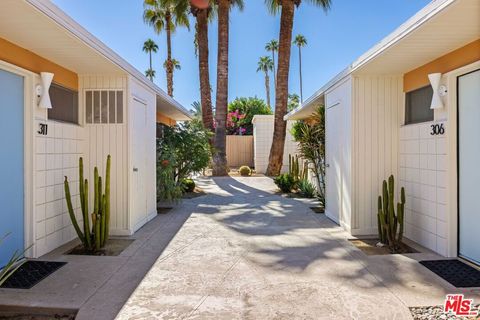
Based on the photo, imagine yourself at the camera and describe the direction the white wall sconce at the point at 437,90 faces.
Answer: facing the viewer and to the left of the viewer

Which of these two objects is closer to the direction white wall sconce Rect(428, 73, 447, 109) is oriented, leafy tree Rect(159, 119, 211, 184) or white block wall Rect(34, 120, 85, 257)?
the white block wall

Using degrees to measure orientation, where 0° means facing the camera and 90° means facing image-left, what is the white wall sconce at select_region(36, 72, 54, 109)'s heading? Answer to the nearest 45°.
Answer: approximately 315°

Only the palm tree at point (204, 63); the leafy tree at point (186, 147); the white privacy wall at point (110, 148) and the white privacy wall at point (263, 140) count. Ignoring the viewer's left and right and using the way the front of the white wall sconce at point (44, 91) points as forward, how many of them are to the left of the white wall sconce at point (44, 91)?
4

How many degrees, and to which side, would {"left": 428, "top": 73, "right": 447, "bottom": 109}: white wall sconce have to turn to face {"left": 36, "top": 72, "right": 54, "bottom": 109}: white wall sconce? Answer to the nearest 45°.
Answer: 0° — it already faces it

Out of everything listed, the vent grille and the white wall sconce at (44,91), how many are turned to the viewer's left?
0

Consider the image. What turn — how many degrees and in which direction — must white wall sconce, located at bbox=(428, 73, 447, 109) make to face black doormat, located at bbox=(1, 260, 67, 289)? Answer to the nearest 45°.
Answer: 0° — it already faces it

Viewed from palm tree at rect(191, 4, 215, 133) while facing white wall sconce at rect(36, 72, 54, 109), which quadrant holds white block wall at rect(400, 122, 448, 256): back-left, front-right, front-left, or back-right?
front-left

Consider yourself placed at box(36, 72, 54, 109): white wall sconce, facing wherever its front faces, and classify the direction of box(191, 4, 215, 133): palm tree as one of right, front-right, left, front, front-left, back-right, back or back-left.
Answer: left

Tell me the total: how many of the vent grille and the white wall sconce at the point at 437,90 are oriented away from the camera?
0
